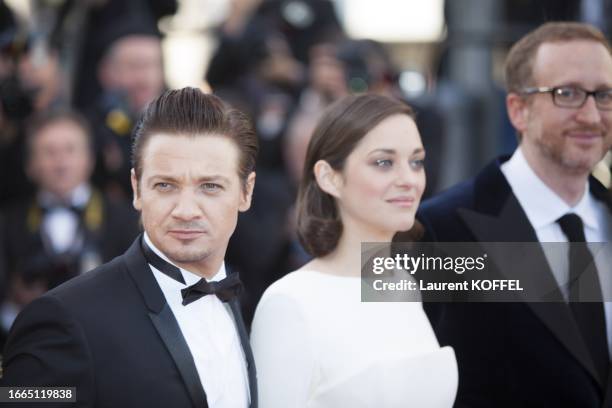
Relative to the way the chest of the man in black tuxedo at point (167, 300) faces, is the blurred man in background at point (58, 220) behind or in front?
behind

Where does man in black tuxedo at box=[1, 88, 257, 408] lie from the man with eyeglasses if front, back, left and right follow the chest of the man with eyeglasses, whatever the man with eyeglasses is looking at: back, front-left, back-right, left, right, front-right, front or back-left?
right

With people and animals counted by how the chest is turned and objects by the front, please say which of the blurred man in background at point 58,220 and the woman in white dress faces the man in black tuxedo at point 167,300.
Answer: the blurred man in background

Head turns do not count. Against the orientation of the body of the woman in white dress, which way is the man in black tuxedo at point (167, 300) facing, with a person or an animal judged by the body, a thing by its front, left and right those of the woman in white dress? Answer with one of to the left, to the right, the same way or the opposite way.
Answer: the same way

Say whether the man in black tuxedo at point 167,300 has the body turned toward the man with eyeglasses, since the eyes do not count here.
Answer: no

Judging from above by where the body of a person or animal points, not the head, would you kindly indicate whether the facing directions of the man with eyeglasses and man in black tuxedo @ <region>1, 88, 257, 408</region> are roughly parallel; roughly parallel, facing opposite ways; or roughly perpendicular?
roughly parallel

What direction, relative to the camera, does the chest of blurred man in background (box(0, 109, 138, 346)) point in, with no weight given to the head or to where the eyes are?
toward the camera

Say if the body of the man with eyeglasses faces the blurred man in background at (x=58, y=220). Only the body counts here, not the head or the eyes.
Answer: no

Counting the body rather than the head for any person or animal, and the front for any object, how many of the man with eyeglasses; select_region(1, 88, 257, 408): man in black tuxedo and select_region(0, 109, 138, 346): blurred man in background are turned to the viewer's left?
0

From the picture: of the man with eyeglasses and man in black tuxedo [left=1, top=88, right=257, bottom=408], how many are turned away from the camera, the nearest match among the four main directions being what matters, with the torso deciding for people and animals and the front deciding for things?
0

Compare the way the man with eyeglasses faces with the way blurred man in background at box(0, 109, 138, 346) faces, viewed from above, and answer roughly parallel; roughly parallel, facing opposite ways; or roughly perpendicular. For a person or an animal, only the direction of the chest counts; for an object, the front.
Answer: roughly parallel

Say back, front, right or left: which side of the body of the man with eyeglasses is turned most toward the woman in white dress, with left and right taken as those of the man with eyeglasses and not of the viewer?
right

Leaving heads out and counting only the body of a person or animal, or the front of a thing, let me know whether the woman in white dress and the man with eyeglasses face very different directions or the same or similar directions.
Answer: same or similar directions

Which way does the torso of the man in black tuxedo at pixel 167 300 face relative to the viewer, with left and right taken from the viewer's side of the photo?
facing the viewer and to the right of the viewer

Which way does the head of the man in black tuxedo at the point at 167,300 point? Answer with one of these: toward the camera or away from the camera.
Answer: toward the camera

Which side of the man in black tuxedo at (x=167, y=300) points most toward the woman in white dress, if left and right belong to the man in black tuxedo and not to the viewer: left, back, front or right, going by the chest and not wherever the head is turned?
left

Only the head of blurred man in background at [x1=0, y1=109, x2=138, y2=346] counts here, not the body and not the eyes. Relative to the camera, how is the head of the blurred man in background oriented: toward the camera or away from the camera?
toward the camera

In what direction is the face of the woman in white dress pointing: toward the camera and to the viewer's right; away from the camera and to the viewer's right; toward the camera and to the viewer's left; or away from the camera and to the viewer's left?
toward the camera and to the viewer's right

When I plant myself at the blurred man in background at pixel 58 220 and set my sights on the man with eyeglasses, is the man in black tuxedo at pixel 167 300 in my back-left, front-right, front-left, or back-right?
front-right
